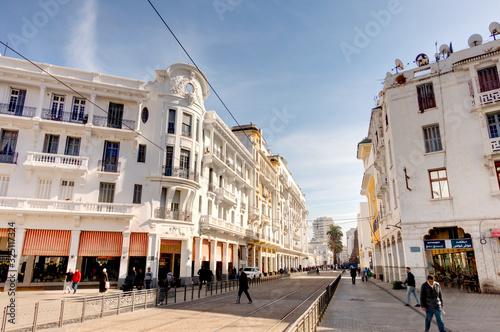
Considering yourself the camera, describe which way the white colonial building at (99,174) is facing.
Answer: facing the viewer and to the right of the viewer

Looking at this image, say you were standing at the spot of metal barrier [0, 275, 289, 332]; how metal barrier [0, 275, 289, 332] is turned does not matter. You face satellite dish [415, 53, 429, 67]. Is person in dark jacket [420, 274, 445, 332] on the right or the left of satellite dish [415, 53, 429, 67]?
right

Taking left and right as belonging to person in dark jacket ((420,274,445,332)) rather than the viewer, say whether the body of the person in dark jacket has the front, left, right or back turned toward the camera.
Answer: front

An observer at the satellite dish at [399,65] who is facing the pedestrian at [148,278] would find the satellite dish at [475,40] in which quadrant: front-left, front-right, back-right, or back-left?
back-left

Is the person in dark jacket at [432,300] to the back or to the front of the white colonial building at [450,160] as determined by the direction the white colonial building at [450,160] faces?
to the front
